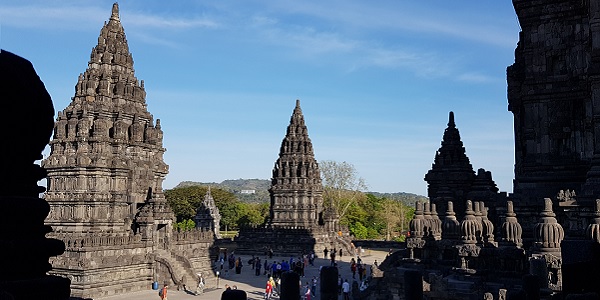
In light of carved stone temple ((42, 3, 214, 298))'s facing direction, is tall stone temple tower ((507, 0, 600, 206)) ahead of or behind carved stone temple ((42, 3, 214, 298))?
ahead

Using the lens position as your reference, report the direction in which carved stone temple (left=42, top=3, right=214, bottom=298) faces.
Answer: facing the viewer and to the right of the viewer

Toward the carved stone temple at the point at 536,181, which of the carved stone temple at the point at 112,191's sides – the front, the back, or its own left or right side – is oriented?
front

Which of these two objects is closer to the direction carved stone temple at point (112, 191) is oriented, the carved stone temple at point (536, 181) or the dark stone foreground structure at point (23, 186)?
the carved stone temple

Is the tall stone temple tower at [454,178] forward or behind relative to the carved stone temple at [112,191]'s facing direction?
forward
